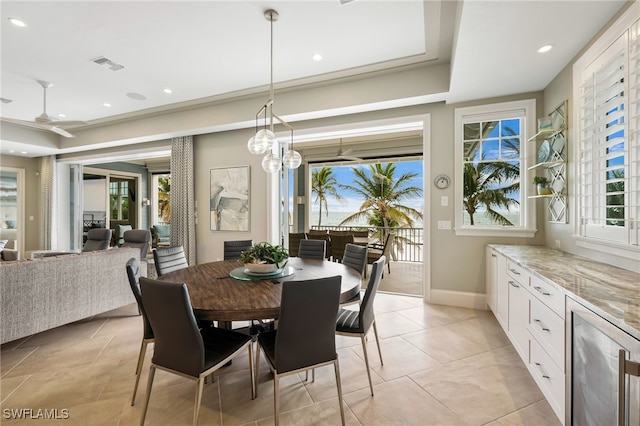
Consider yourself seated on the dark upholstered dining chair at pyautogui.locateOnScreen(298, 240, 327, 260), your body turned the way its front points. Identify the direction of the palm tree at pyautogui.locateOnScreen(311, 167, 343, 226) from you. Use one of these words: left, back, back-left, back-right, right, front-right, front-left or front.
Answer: back

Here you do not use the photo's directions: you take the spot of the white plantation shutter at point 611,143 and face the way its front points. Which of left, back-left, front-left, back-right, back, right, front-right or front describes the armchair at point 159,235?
front-right

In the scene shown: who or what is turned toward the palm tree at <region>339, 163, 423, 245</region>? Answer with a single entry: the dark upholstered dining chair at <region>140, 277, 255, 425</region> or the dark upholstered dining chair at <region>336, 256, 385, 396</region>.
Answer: the dark upholstered dining chair at <region>140, 277, 255, 425</region>

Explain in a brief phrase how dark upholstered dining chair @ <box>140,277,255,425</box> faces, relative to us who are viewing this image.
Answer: facing away from the viewer and to the right of the viewer

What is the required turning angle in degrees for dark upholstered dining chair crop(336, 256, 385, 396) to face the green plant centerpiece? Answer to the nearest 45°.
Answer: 0° — it already faces it

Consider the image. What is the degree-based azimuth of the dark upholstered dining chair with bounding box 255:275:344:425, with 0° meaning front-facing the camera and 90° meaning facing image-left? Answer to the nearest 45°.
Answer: approximately 135°

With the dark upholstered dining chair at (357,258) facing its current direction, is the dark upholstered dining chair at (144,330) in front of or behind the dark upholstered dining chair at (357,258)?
in front

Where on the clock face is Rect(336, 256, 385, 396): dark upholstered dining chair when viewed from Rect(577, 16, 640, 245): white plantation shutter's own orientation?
The dark upholstered dining chair is roughly at 12 o'clock from the white plantation shutter.

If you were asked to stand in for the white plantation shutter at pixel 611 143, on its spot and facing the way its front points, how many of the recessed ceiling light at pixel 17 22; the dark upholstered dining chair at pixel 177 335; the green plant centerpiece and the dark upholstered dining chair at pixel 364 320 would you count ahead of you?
4

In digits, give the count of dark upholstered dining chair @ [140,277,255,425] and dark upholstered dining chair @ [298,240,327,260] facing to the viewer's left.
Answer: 0

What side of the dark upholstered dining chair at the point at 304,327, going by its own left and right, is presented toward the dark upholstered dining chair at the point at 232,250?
front

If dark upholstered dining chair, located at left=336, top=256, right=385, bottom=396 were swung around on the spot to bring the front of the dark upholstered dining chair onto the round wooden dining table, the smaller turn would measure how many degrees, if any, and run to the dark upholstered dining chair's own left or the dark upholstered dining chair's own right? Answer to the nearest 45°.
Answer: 0° — it already faces it

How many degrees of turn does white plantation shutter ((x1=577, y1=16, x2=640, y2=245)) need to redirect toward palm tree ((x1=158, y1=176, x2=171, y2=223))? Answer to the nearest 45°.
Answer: approximately 45° to its right
